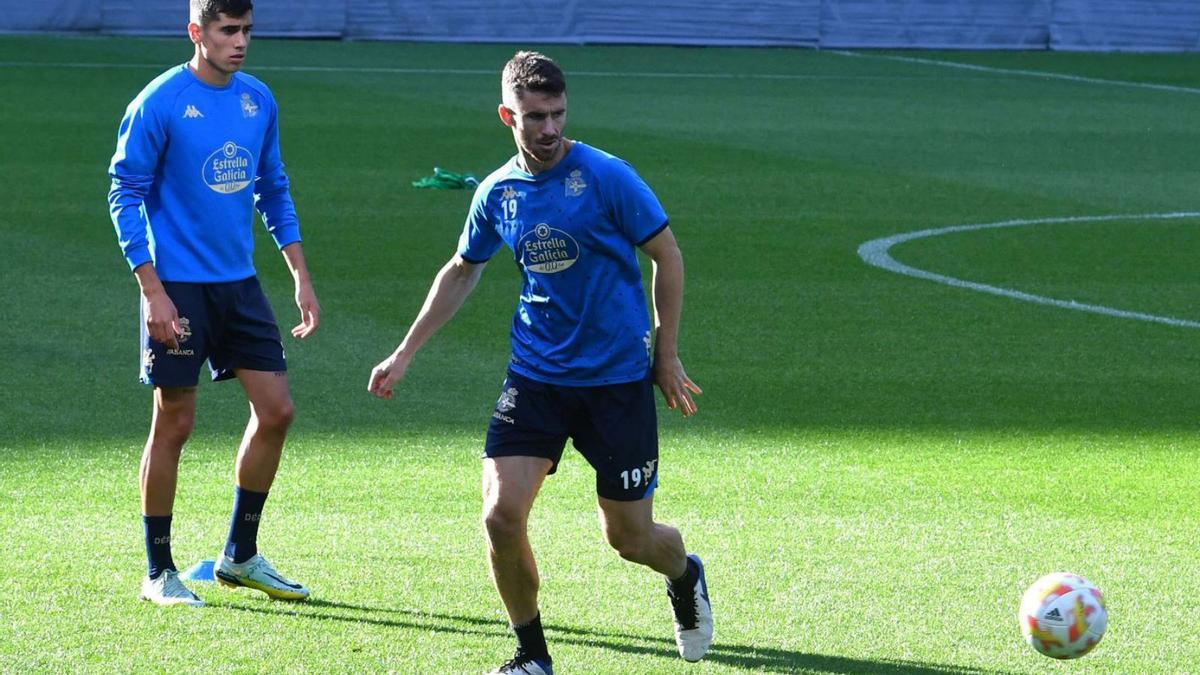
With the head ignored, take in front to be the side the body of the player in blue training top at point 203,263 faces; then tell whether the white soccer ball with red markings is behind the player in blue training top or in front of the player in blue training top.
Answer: in front

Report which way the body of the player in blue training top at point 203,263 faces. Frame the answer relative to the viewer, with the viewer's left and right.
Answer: facing the viewer and to the right of the viewer

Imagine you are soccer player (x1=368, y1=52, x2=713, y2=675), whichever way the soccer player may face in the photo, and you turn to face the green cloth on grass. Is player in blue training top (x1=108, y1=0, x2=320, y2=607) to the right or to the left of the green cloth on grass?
left

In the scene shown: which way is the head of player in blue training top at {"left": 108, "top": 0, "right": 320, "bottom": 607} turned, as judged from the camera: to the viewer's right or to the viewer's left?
to the viewer's right

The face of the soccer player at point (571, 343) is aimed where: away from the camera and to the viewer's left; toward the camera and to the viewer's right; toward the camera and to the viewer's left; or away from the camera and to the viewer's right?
toward the camera and to the viewer's right

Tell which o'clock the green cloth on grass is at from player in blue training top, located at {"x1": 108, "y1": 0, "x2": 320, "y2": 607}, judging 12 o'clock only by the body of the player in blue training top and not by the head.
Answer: The green cloth on grass is roughly at 8 o'clock from the player in blue training top.
